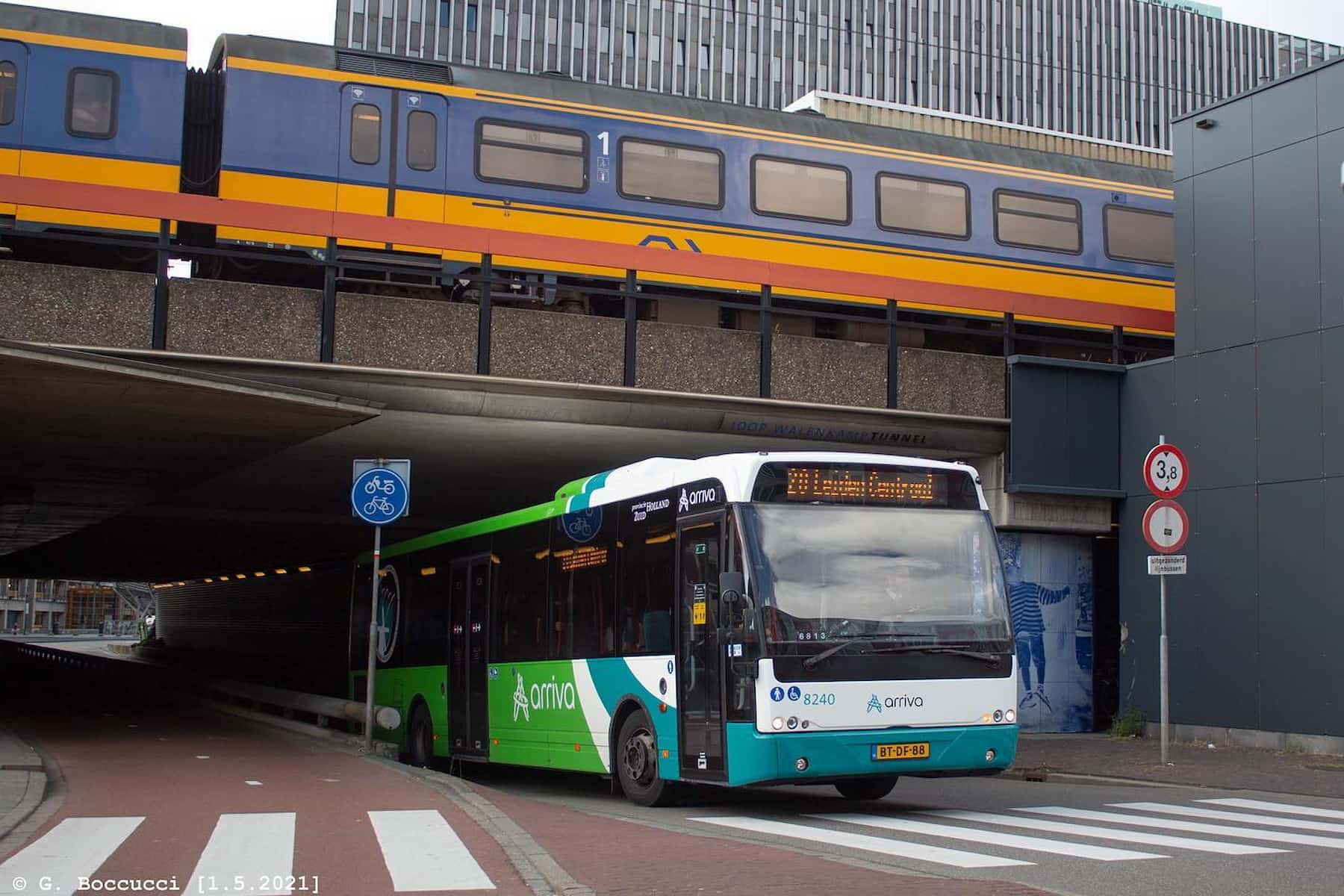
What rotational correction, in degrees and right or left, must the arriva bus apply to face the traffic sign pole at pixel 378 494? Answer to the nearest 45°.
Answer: approximately 180°

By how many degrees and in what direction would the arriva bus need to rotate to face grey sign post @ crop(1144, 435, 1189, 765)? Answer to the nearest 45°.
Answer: approximately 90° to its left

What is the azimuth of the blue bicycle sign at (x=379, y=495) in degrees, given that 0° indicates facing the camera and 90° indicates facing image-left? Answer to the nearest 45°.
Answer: approximately 0°

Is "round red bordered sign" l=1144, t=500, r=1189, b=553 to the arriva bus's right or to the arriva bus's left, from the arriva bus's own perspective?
on its left

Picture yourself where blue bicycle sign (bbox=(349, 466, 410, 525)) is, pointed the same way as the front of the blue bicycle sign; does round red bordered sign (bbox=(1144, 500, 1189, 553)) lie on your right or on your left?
on your left

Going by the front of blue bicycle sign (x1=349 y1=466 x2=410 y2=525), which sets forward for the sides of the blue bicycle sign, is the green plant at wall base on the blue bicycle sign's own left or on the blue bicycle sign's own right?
on the blue bicycle sign's own left

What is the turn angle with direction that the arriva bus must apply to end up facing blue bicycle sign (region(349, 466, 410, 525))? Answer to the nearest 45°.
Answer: approximately 180°

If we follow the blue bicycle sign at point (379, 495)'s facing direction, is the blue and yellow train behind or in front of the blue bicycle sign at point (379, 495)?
behind

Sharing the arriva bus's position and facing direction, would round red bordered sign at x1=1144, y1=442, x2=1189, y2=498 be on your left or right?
on your left
